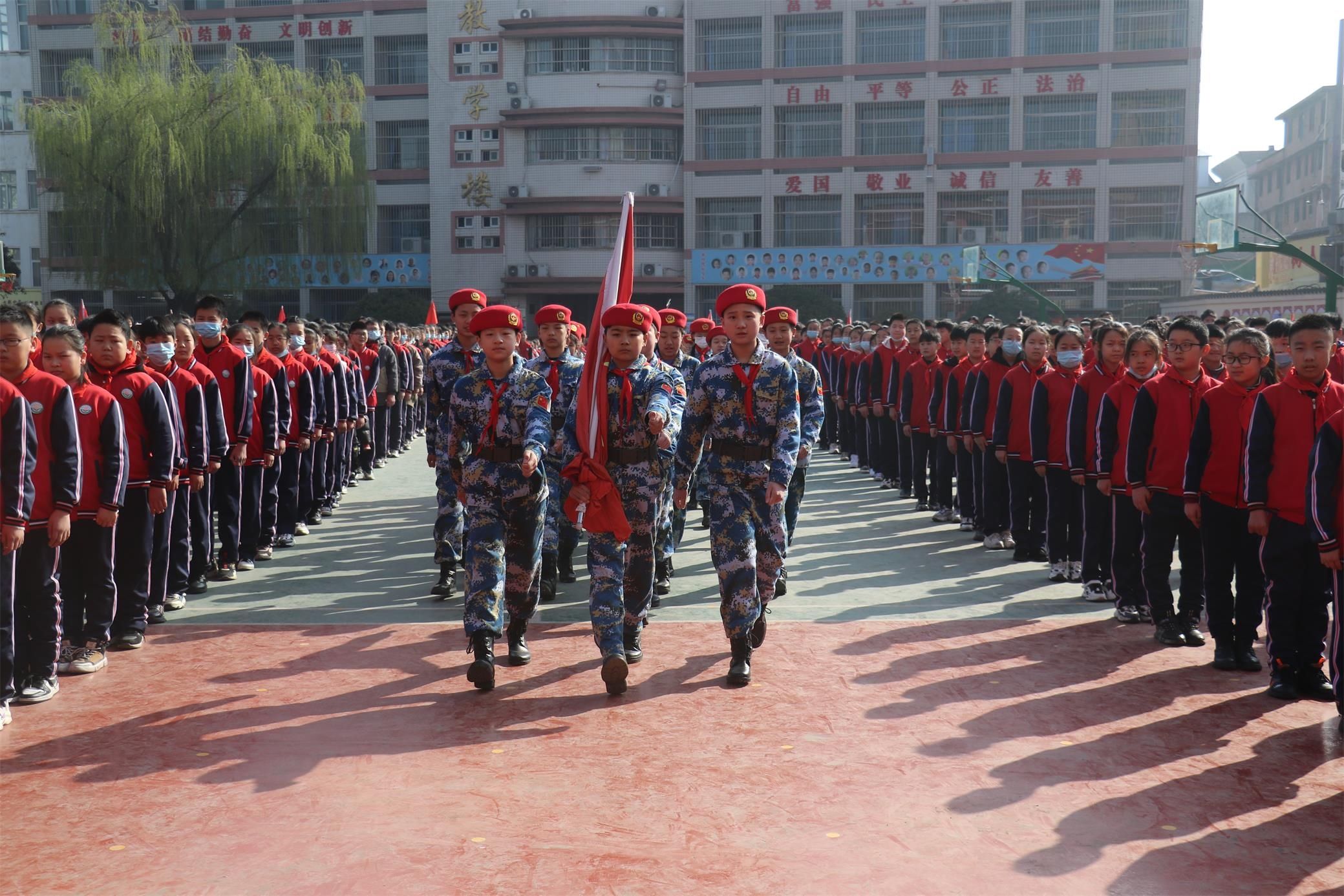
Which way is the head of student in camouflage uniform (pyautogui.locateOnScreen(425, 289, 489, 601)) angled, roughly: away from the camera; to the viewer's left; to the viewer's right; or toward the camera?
toward the camera

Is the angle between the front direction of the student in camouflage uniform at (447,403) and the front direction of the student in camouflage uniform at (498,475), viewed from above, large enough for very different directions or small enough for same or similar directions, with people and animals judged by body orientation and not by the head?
same or similar directions

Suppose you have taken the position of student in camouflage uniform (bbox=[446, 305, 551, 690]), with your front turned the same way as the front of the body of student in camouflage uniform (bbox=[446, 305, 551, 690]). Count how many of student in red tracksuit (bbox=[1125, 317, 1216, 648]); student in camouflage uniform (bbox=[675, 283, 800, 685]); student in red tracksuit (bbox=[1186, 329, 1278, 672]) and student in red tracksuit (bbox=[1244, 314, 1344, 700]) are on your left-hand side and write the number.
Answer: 4

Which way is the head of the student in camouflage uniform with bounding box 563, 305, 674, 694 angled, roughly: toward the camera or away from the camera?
toward the camera

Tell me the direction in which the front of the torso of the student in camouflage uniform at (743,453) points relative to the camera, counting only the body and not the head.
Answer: toward the camera

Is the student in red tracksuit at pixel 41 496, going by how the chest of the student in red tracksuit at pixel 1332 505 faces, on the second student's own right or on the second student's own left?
on the second student's own right

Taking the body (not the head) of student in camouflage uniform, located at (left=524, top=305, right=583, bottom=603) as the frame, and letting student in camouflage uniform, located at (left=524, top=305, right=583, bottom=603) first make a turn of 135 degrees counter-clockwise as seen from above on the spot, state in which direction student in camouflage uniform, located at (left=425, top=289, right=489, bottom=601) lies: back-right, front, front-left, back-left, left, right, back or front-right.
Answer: left

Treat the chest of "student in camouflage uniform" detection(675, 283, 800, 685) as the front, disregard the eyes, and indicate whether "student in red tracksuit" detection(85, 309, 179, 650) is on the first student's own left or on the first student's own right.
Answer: on the first student's own right

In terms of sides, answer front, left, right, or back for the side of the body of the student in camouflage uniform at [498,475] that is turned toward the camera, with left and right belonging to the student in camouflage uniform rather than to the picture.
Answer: front

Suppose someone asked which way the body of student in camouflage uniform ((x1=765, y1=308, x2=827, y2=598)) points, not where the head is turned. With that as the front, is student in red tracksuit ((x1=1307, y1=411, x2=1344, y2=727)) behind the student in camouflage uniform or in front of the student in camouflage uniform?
in front

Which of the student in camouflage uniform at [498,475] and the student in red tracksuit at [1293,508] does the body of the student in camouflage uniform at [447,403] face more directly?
the student in camouflage uniform

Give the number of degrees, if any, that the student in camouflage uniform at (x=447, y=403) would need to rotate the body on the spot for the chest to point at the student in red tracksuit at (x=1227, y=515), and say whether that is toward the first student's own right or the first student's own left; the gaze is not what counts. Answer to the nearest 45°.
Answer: approximately 45° to the first student's own left

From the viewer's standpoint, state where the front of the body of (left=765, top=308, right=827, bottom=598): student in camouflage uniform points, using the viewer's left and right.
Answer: facing the viewer

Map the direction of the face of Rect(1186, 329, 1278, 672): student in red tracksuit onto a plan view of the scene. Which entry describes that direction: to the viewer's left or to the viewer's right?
to the viewer's left
